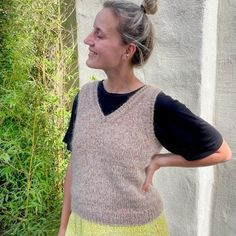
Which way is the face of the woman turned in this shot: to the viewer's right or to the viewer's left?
to the viewer's left

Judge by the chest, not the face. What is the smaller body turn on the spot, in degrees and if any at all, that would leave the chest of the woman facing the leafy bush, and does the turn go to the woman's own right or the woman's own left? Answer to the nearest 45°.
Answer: approximately 90° to the woman's own right

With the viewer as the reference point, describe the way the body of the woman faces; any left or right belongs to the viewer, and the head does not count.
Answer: facing the viewer and to the left of the viewer
